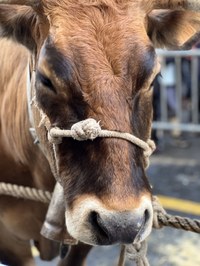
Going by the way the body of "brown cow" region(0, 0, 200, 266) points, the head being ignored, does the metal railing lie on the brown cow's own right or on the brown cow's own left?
on the brown cow's own left

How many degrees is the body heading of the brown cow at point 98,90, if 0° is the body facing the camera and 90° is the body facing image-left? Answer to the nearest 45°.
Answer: approximately 315°
